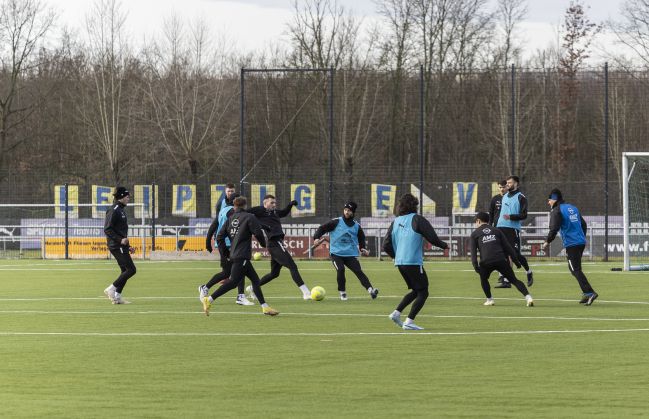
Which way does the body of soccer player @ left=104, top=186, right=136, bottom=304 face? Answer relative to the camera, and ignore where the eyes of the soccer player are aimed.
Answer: to the viewer's right

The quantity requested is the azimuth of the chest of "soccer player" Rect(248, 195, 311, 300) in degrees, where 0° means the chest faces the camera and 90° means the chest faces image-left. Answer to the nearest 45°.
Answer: approximately 315°

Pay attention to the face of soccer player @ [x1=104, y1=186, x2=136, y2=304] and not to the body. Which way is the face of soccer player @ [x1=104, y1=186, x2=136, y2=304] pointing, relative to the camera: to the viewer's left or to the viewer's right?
to the viewer's right

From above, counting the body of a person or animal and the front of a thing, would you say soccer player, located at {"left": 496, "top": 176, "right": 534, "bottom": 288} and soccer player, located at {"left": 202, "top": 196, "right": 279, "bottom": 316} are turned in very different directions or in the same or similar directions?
very different directions

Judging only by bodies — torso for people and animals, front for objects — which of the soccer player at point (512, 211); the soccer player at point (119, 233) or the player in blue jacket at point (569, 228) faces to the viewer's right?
the soccer player at point (119, 233)

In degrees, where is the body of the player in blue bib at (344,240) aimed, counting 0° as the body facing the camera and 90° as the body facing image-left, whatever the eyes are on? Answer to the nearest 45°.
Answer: approximately 0°

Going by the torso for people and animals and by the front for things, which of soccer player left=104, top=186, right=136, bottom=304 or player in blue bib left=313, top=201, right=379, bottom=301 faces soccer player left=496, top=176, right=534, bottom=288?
soccer player left=104, top=186, right=136, bottom=304

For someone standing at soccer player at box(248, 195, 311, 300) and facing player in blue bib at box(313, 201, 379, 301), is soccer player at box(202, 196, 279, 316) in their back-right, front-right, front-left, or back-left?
back-right
